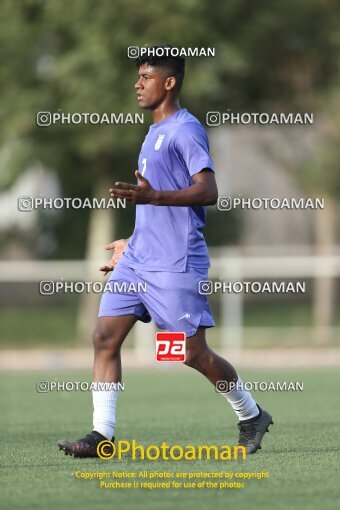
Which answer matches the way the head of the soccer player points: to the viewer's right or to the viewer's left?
to the viewer's left

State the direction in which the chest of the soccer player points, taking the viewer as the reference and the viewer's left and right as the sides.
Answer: facing to the left of the viewer
